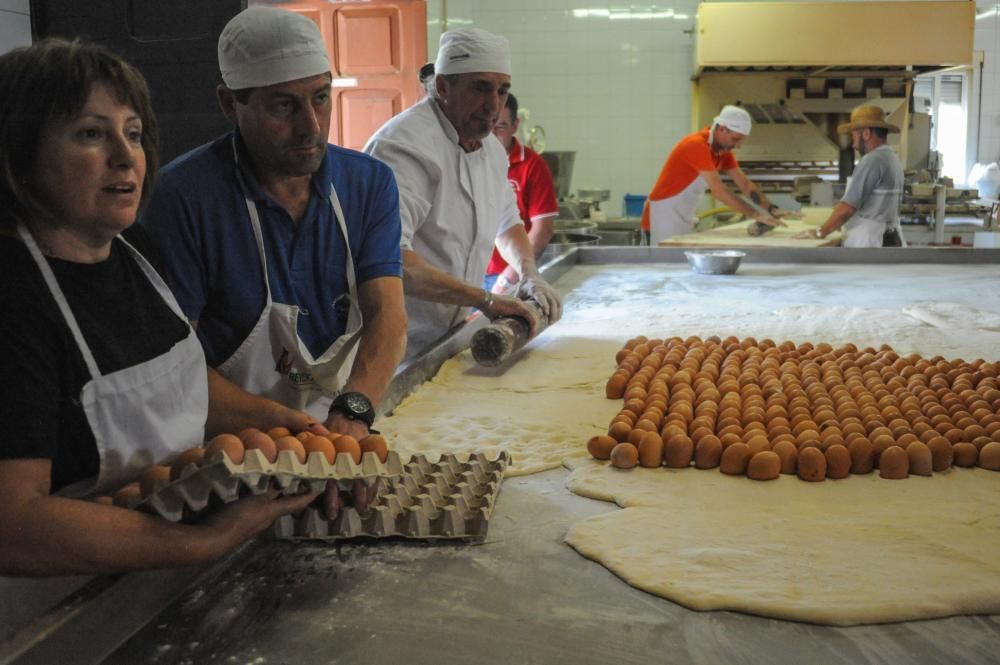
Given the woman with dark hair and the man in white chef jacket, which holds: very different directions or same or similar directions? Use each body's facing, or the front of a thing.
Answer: same or similar directions

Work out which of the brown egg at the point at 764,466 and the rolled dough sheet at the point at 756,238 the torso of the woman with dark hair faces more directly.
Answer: the brown egg

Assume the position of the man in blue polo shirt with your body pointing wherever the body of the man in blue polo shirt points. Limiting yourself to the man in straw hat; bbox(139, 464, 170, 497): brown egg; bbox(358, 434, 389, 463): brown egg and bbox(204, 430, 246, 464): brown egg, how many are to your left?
1

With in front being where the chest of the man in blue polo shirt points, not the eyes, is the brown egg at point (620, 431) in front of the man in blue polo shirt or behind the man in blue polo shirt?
in front

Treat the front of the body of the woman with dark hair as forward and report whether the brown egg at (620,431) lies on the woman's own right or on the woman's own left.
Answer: on the woman's own left

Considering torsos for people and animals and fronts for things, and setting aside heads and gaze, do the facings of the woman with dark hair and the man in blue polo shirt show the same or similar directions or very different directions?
same or similar directions

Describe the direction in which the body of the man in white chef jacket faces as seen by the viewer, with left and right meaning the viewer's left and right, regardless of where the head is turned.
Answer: facing the viewer and to the right of the viewer

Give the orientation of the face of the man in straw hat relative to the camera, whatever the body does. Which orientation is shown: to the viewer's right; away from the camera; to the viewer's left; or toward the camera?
to the viewer's left

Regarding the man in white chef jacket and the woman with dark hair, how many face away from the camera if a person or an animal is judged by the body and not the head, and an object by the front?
0

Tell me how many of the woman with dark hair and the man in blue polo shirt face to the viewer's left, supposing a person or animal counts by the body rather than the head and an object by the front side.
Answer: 0

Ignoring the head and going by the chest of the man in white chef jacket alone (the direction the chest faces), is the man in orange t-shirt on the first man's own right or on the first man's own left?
on the first man's own left

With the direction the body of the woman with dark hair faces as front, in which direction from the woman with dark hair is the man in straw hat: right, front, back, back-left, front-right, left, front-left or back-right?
left

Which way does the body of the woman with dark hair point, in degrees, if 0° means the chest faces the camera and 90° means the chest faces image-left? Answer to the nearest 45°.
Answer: approximately 315°

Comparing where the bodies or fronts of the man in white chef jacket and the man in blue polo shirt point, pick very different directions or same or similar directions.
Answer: same or similar directions

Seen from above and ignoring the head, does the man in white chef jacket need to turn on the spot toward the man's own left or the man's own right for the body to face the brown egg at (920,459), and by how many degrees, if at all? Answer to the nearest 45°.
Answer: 0° — they already face it
